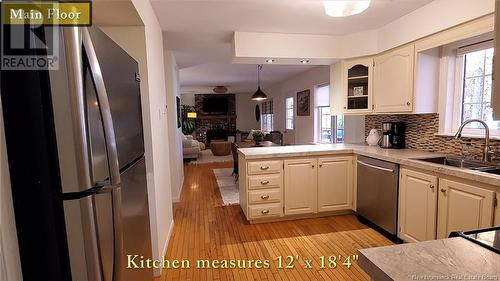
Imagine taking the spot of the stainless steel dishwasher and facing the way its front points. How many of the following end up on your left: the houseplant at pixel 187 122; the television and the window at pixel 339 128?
0

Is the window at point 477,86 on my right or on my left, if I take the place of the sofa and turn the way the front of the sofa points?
on my right

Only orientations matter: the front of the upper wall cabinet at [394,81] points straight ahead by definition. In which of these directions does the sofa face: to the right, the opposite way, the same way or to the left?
the opposite way

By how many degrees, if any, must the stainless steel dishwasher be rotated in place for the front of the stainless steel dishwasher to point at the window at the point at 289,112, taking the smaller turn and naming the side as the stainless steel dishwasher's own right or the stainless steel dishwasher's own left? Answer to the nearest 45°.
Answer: approximately 90° to the stainless steel dishwasher's own right

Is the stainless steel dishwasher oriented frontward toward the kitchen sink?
no

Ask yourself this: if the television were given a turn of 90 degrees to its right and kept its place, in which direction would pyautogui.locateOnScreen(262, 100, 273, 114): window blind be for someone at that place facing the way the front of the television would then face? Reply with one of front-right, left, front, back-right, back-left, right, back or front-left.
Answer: back-left

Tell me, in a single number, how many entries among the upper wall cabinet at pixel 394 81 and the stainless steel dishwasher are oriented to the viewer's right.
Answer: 0

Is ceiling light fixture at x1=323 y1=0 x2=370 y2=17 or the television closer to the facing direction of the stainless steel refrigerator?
the ceiling light fixture

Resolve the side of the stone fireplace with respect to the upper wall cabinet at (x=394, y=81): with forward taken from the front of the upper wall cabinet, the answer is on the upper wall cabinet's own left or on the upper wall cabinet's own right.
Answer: on the upper wall cabinet's own right

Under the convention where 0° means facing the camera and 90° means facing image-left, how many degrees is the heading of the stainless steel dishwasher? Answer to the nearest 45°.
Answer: approximately 45°

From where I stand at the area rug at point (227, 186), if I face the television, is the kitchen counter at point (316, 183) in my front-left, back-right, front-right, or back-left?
back-right

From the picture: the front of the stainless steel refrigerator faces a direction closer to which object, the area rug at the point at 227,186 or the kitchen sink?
the kitchen sink

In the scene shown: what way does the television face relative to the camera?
toward the camera

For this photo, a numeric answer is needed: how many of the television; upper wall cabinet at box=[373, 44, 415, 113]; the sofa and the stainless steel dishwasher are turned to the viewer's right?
1

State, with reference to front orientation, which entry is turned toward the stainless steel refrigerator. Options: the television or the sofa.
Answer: the television

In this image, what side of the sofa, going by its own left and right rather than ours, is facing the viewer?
right

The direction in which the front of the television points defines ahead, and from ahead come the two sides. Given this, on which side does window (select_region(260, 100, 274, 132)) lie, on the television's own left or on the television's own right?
on the television's own left

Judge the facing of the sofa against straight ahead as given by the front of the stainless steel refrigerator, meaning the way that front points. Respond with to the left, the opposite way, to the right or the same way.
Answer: the same way

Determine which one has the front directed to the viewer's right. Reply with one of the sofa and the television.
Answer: the sofa

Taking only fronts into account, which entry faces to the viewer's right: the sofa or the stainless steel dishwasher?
the sofa
